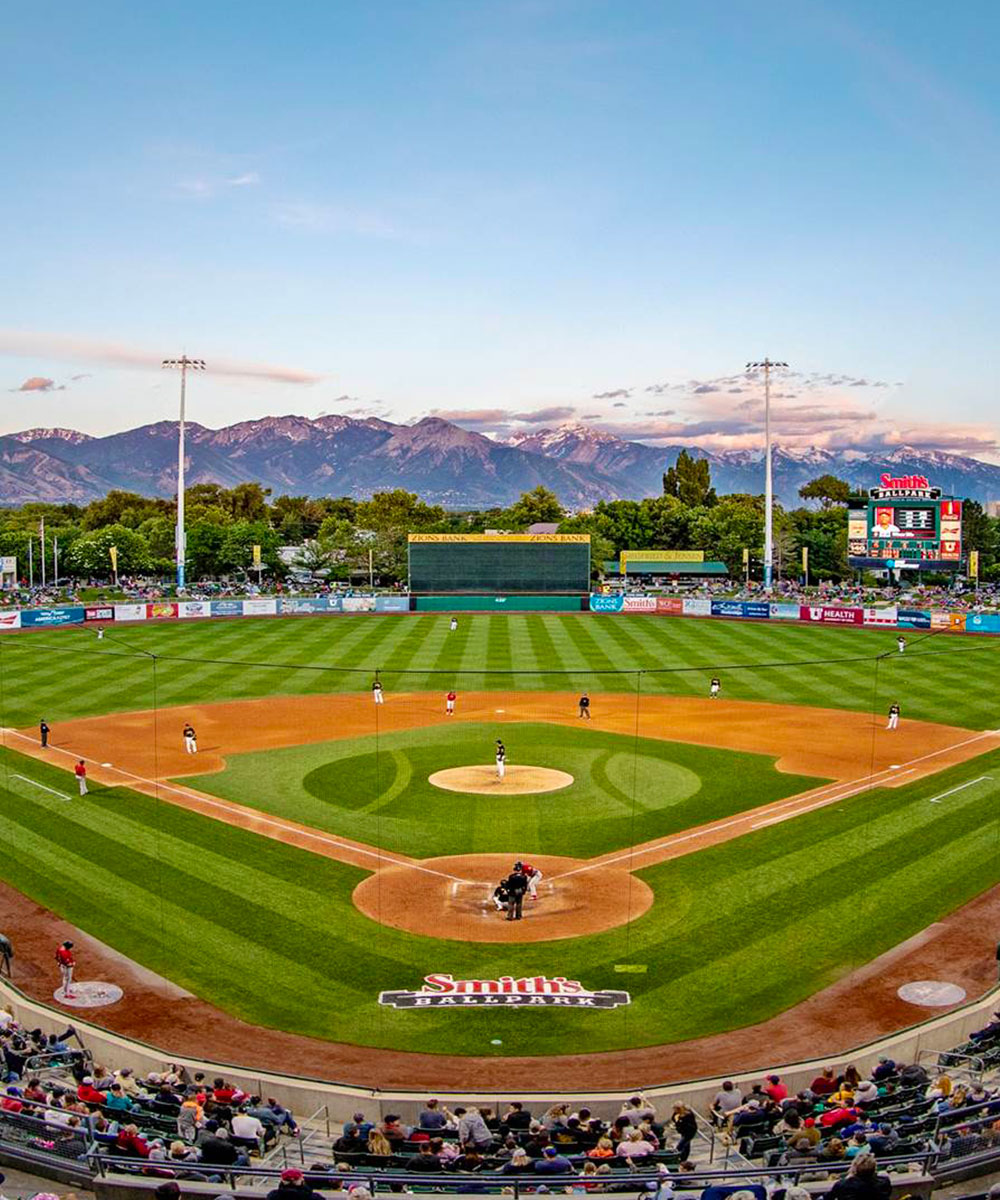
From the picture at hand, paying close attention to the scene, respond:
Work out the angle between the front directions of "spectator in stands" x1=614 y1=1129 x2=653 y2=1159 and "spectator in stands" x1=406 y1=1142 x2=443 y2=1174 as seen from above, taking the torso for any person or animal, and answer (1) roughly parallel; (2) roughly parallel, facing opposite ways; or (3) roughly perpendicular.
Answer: roughly parallel

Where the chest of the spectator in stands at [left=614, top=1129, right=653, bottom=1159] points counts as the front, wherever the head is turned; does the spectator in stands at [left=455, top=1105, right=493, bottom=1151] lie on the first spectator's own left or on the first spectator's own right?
on the first spectator's own left

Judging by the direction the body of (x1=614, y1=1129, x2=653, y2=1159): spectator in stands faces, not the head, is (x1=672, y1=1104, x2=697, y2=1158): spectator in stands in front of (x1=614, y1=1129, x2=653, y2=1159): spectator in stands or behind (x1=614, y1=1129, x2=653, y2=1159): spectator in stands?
in front

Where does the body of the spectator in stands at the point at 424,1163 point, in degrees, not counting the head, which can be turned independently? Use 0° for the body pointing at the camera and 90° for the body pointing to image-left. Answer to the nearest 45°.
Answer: approximately 180°

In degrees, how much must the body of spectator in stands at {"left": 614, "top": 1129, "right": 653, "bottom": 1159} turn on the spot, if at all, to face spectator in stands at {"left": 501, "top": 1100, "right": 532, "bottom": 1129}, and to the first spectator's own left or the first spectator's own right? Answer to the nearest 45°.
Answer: approximately 45° to the first spectator's own left

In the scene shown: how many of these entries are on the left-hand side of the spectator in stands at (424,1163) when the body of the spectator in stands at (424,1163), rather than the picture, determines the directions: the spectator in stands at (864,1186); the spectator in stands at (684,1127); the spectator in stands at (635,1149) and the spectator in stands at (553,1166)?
0

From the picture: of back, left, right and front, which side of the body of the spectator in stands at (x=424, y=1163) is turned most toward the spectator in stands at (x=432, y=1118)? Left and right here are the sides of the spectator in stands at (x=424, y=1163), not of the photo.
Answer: front

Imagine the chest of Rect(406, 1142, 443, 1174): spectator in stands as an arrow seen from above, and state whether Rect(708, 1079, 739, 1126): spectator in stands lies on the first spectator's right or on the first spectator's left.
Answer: on the first spectator's right

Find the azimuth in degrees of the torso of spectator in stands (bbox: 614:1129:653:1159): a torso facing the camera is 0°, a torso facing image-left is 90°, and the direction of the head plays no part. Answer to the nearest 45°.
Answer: approximately 180°

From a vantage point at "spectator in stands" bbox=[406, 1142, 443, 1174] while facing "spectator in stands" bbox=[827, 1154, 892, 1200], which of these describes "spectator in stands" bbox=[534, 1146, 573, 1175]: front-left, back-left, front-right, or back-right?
front-left

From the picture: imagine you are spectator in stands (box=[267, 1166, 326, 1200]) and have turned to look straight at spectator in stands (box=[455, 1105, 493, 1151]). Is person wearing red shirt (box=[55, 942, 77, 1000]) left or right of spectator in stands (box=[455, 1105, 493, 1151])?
left

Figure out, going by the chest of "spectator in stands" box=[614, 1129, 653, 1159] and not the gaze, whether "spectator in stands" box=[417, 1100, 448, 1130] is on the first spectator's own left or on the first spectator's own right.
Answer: on the first spectator's own left
